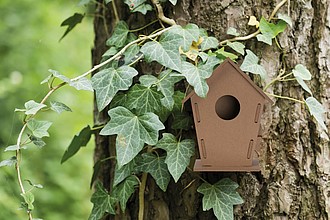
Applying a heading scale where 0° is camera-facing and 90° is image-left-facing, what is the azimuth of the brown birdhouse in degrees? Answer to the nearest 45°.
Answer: approximately 0°
